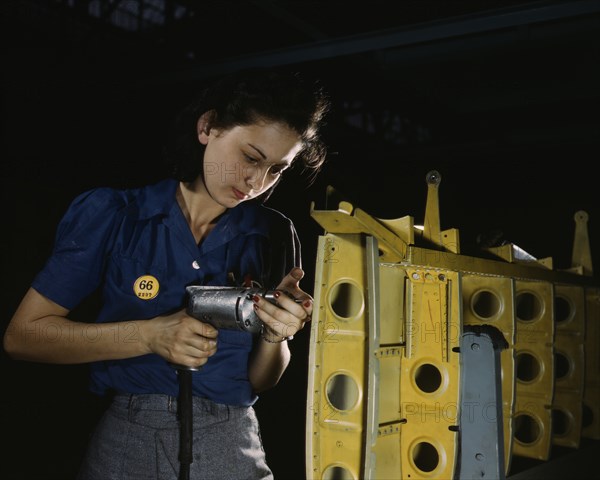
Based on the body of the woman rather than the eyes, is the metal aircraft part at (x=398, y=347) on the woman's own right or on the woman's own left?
on the woman's own left

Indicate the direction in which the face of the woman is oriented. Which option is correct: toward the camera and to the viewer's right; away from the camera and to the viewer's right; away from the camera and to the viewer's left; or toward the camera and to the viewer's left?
toward the camera and to the viewer's right

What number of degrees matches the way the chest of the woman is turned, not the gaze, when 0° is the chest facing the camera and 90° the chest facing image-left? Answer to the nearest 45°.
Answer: approximately 315°
